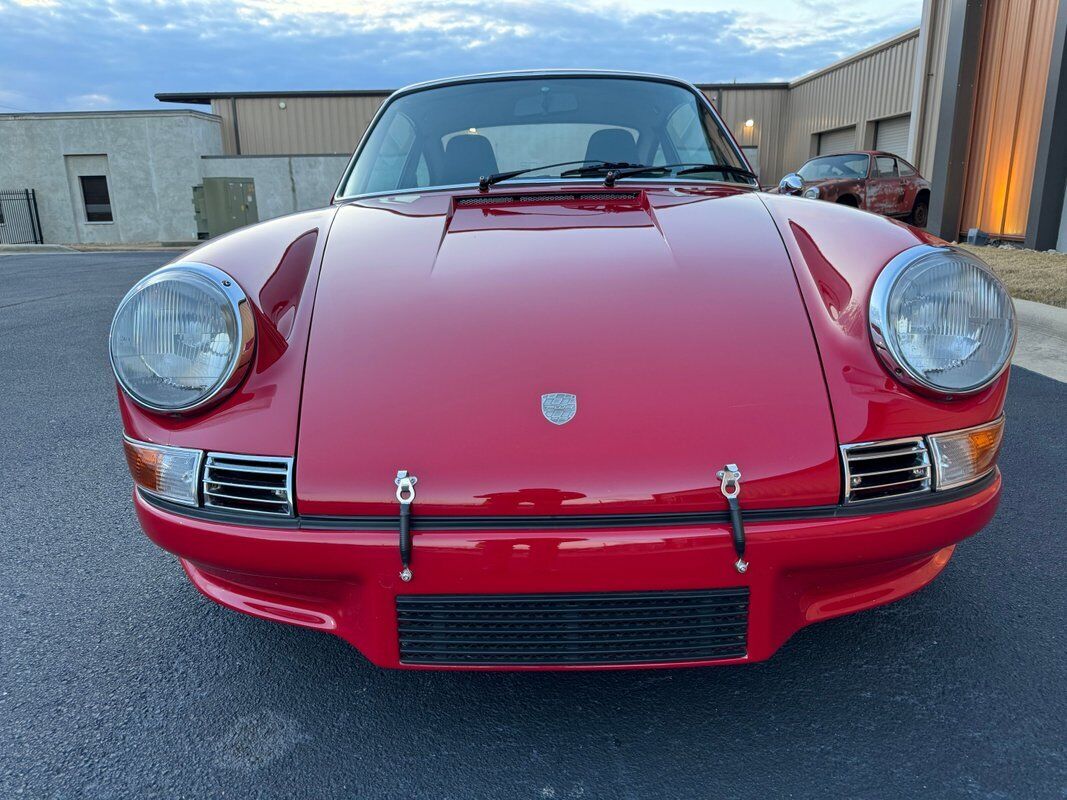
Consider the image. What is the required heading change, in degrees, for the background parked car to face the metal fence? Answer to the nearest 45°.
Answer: approximately 45° to its right

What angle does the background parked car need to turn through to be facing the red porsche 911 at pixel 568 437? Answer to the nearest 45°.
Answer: approximately 45° to its left

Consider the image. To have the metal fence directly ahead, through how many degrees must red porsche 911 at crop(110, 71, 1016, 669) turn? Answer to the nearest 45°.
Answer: approximately 135° to its right

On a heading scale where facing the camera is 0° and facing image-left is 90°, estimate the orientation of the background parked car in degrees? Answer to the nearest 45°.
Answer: approximately 45°

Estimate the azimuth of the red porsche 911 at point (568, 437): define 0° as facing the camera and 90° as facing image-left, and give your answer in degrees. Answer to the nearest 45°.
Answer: approximately 0°

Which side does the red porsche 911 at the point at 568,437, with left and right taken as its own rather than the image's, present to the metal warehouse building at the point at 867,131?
back

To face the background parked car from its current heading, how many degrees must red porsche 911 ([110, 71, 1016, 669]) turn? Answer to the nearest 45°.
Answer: approximately 135° to its left

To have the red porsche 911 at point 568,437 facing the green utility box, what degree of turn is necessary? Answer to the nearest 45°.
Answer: approximately 135° to its right
